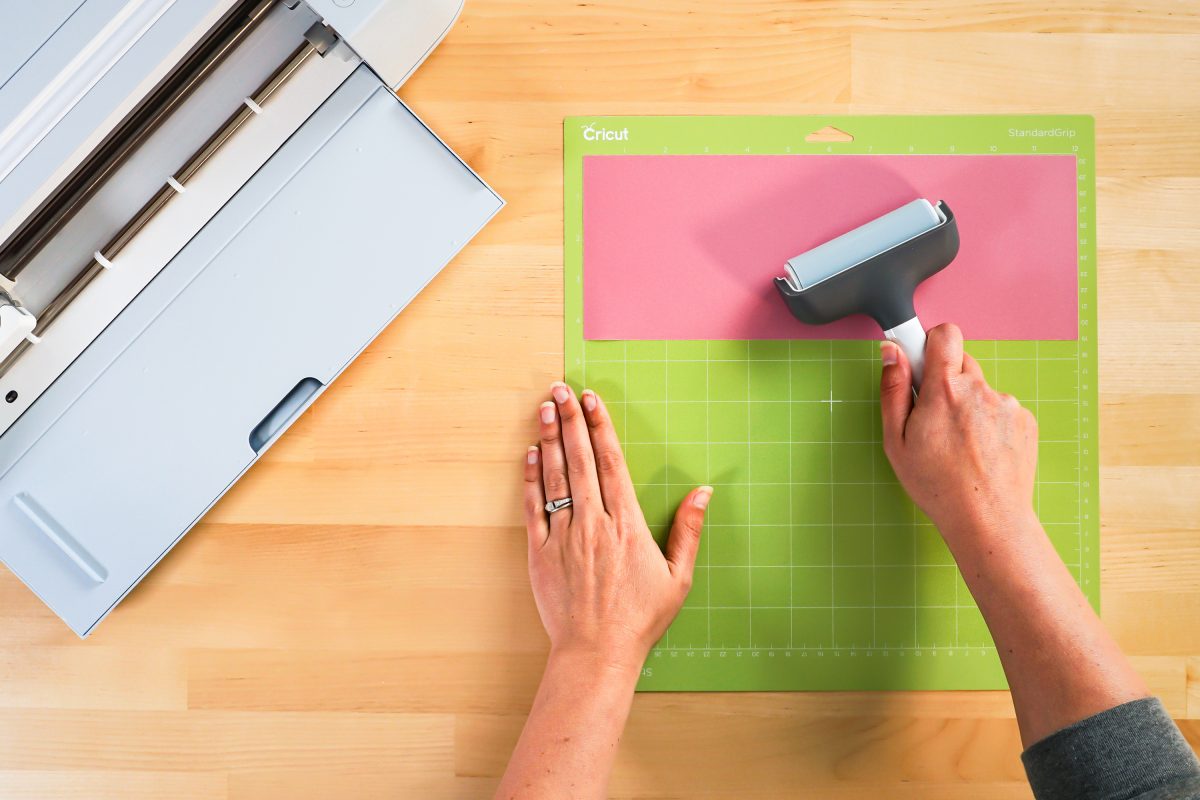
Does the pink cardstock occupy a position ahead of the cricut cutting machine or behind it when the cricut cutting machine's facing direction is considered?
ahead

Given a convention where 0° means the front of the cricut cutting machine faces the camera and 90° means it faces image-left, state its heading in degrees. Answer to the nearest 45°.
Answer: approximately 315°
